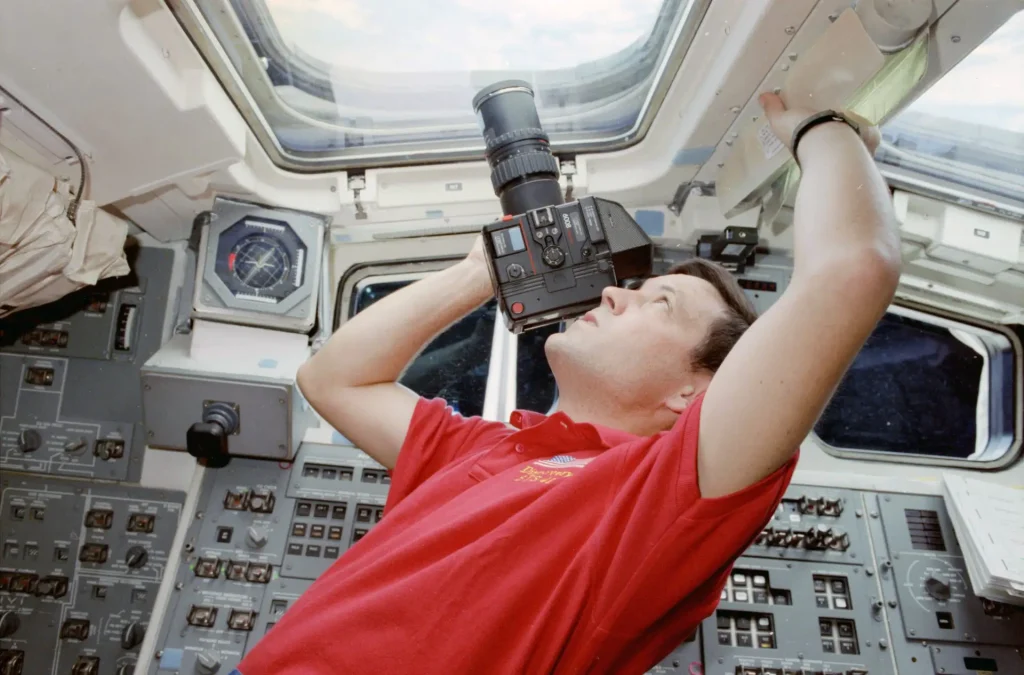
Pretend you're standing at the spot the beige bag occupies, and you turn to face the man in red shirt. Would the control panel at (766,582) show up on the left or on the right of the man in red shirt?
left

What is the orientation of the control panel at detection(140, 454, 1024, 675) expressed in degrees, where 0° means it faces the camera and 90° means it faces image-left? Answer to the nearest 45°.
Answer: approximately 0°

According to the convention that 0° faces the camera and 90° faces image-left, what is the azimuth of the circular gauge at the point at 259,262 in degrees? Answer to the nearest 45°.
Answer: approximately 0°

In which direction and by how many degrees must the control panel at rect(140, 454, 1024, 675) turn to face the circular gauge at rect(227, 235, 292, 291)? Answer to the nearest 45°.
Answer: approximately 90° to its right

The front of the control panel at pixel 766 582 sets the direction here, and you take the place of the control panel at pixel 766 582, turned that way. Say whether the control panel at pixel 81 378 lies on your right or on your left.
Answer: on your right

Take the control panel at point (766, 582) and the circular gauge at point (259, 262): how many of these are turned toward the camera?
2

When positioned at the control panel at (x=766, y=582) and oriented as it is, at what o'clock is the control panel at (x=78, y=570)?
the control panel at (x=78, y=570) is roughly at 3 o'clock from the control panel at (x=766, y=582).

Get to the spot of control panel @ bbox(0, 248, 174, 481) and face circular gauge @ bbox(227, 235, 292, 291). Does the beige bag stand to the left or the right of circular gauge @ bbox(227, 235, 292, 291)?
right

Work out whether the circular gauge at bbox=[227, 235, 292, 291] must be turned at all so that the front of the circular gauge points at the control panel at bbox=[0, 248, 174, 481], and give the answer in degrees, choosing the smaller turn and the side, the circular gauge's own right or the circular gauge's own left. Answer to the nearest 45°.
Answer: approximately 135° to the circular gauge's own right

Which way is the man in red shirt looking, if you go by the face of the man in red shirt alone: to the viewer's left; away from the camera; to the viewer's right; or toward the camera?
to the viewer's left

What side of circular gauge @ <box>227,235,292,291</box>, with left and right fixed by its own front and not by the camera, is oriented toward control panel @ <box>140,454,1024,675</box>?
left
